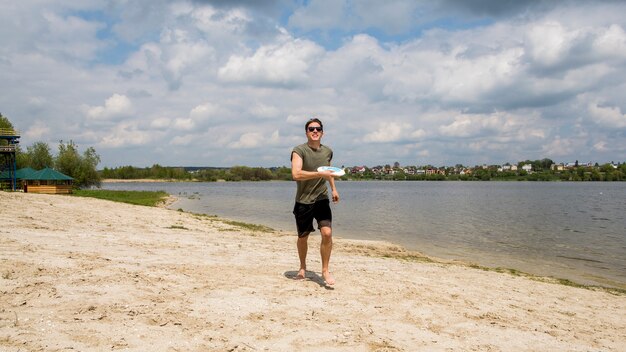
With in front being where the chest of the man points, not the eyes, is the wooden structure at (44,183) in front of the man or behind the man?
behind

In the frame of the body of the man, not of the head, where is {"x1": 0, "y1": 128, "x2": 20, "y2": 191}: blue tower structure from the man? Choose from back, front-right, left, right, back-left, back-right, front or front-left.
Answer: back-right

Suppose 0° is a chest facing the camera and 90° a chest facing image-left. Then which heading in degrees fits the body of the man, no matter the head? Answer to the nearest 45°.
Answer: approximately 0°
